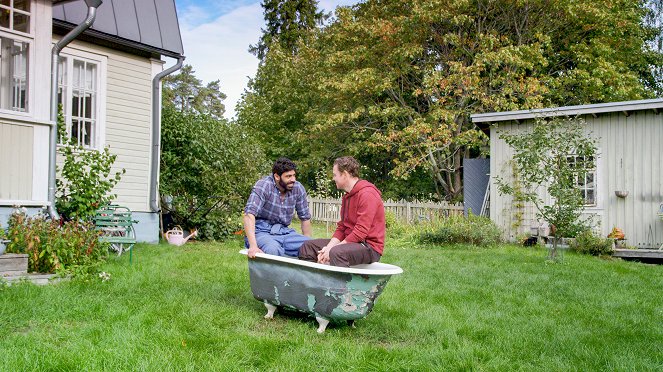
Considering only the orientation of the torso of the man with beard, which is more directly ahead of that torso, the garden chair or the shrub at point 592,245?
the shrub

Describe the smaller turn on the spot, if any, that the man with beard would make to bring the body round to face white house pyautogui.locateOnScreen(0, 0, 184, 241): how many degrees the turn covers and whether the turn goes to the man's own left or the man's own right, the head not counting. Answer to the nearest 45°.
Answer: approximately 180°

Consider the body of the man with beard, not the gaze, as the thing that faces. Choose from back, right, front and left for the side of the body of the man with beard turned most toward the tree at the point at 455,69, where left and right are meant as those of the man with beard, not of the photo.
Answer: left

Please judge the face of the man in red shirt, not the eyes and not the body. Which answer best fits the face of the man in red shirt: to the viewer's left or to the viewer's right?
to the viewer's left
